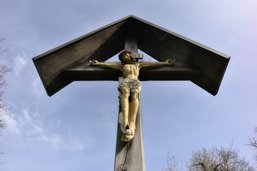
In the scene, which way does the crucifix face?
toward the camera
